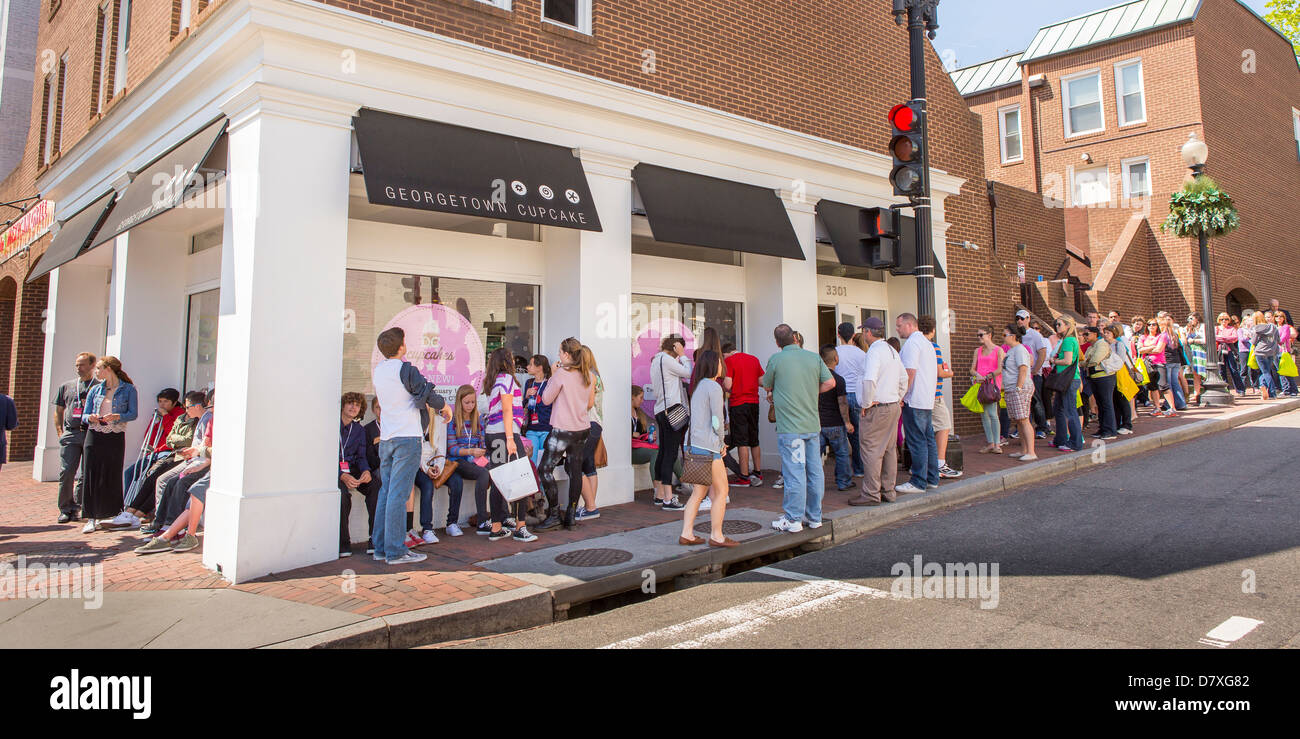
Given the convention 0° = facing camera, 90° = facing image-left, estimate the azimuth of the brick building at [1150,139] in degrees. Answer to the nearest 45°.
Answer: approximately 45°

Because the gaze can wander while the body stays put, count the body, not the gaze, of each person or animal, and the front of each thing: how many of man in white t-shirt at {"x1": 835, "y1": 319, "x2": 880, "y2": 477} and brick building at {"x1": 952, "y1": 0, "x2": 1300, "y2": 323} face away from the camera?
1

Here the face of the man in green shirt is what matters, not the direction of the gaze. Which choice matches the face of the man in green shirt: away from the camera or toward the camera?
away from the camera

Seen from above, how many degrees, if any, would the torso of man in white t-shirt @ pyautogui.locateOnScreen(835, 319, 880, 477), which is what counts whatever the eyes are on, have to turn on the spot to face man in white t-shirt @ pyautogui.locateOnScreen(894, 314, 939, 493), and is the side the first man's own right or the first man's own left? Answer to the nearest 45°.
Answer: approximately 90° to the first man's own right

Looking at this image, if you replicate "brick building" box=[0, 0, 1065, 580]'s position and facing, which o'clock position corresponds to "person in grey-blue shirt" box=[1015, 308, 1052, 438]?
The person in grey-blue shirt is roughly at 10 o'clock from the brick building.

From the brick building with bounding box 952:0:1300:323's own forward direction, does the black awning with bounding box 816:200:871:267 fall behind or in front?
in front

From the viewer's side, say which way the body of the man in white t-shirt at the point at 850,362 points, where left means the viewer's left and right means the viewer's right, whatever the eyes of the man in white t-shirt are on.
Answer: facing away from the viewer
